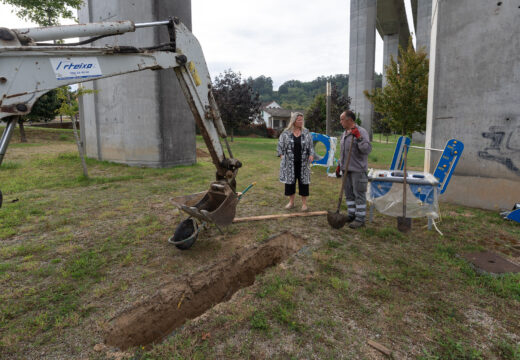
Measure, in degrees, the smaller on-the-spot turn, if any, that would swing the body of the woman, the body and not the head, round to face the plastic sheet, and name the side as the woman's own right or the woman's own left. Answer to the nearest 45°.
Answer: approximately 45° to the woman's own left

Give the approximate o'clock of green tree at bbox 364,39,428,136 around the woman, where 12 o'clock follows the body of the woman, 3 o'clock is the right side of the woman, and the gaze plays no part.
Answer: The green tree is roughly at 7 o'clock from the woman.

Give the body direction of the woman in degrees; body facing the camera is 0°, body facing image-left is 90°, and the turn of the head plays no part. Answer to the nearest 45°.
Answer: approximately 0°

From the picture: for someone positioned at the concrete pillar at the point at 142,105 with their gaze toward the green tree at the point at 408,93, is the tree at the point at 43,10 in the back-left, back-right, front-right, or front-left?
back-left

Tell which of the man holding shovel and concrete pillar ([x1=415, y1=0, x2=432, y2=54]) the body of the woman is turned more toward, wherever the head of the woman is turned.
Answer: the man holding shovel

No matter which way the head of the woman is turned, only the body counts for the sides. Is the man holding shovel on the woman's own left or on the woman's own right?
on the woman's own left

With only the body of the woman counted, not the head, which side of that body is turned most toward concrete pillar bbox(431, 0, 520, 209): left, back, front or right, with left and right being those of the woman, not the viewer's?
left

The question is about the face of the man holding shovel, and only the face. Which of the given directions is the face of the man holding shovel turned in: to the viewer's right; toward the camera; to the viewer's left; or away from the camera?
to the viewer's left

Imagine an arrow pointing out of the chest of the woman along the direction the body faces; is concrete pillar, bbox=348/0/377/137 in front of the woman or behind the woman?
behind

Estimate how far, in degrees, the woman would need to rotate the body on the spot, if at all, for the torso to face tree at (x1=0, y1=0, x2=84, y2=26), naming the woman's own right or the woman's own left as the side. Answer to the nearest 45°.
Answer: approximately 135° to the woman's own right
